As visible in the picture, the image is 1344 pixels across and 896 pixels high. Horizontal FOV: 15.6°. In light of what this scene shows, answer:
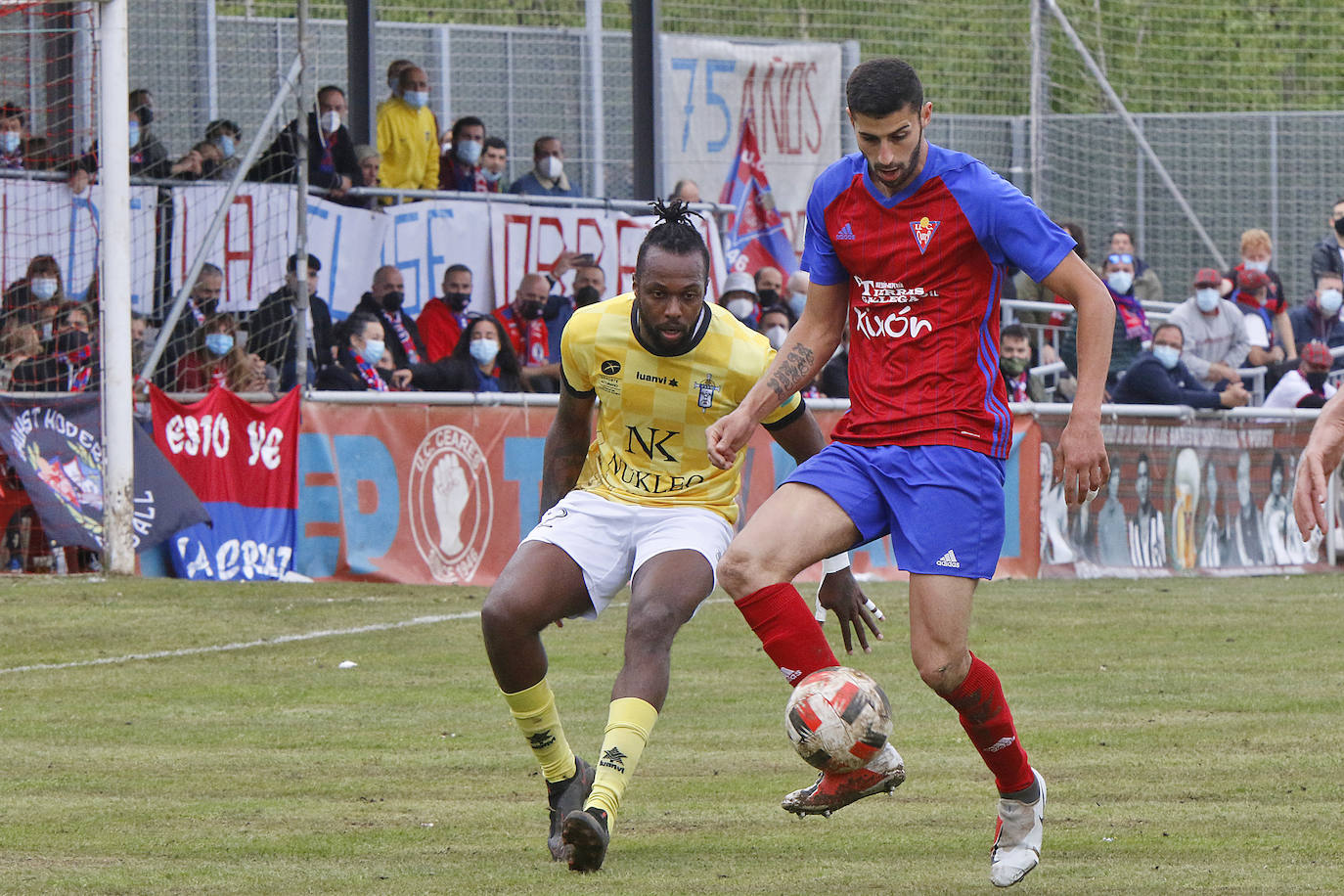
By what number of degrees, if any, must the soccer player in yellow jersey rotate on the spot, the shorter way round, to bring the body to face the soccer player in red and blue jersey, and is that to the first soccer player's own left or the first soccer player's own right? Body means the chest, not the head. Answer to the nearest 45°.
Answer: approximately 45° to the first soccer player's own left

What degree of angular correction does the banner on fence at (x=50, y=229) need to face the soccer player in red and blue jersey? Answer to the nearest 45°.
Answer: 0° — it already faces them

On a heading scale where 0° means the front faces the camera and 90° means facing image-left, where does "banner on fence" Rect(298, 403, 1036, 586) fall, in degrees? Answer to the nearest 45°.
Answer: approximately 0°

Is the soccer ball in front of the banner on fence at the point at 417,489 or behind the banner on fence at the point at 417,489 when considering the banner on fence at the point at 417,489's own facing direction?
in front

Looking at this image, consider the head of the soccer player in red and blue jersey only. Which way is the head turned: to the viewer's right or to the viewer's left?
to the viewer's left

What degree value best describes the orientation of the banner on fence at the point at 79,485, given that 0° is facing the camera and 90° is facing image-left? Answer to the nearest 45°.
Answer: approximately 0°

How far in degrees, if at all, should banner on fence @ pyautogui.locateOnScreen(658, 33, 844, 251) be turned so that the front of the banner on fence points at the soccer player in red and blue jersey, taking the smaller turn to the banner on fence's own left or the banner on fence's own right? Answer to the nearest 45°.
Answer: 0° — it already faces them

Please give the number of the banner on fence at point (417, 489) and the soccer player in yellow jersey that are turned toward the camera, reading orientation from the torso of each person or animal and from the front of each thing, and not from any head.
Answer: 2

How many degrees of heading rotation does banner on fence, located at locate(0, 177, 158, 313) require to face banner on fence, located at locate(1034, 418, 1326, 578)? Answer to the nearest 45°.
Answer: approximately 90° to its left

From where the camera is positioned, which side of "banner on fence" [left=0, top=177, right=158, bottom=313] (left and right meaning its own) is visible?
front

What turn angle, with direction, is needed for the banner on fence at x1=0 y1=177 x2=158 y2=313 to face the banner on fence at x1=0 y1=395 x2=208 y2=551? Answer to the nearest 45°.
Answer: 0° — it already faces it

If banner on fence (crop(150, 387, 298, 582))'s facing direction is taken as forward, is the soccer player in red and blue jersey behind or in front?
in front

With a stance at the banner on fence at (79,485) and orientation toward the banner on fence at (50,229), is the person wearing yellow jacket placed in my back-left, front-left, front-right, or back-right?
front-right

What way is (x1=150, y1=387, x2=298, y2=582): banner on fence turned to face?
toward the camera
